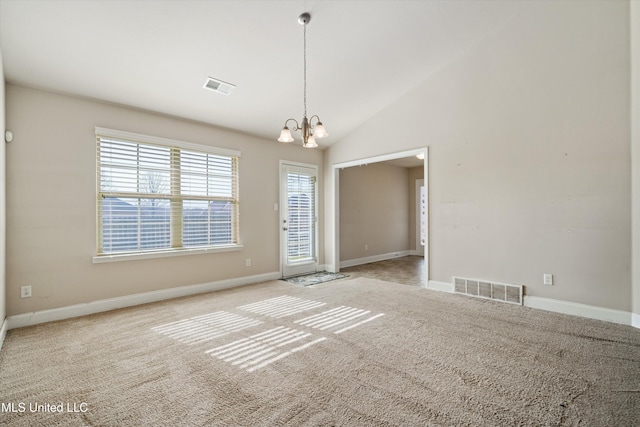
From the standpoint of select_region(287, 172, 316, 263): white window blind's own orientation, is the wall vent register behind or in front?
in front

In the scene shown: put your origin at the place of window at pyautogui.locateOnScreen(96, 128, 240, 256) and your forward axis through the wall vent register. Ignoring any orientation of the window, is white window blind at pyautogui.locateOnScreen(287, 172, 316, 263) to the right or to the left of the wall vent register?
left

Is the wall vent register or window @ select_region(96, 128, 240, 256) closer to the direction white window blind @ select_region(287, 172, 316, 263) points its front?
the wall vent register

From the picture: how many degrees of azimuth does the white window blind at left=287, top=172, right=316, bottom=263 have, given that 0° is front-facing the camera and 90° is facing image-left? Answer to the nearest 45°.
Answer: approximately 315°

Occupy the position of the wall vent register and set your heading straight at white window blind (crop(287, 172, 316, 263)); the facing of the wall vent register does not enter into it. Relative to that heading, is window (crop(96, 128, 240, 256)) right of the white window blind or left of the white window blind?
left

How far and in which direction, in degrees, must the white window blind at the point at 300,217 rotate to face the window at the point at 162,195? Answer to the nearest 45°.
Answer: approximately 90° to its right

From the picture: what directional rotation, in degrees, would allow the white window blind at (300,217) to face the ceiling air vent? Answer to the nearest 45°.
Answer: approximately 90° to its right
